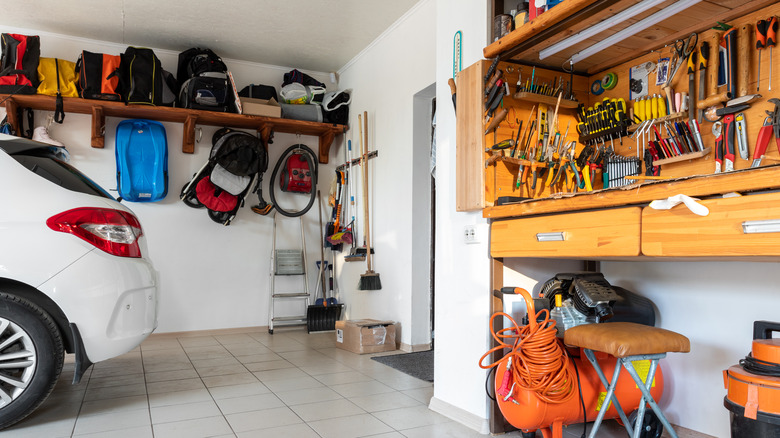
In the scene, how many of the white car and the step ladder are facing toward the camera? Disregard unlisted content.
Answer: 1

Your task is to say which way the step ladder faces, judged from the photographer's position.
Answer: facing the viewer

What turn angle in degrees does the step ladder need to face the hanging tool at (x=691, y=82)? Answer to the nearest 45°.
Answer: approximately 45° to its left

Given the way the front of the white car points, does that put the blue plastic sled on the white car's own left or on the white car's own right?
on the white car's own right

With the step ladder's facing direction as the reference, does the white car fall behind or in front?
in front

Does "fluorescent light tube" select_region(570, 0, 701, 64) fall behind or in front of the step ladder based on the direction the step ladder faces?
in front
